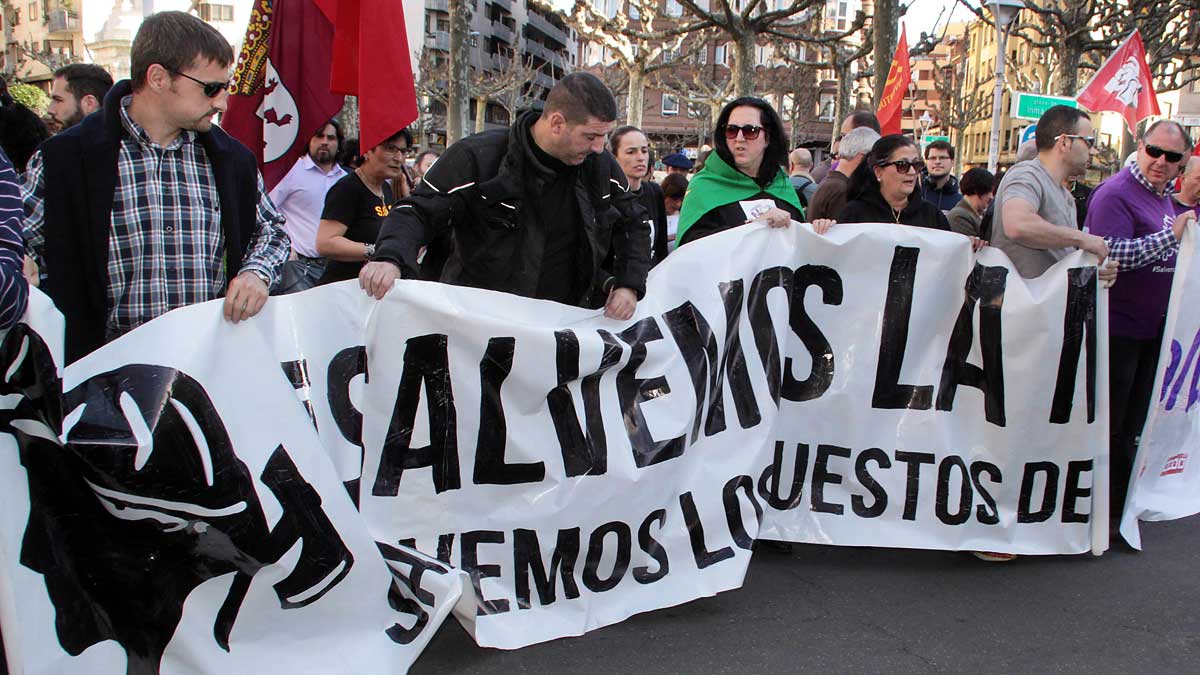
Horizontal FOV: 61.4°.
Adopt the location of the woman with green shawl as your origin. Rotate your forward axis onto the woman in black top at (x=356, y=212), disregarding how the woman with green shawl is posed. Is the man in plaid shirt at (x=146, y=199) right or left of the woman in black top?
left

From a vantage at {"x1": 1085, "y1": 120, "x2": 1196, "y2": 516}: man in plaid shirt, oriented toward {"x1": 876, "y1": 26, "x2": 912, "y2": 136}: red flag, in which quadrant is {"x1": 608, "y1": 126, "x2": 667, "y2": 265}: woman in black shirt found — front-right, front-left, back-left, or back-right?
front-left

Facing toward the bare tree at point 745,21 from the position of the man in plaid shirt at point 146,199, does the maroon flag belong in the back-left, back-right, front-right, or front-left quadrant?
front-left

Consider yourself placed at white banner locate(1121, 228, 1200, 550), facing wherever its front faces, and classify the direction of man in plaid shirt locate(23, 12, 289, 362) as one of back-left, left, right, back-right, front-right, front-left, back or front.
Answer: front-right

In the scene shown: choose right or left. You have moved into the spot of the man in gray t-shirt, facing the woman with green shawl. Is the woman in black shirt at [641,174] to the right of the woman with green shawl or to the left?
right

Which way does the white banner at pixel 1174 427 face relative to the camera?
toward the camera

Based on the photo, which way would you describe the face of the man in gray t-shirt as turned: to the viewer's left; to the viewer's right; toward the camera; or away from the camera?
to the viewer's right

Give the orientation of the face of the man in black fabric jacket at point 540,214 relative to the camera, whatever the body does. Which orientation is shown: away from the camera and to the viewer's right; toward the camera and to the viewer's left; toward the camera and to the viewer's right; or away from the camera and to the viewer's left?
toward the camera and to the viewer's right

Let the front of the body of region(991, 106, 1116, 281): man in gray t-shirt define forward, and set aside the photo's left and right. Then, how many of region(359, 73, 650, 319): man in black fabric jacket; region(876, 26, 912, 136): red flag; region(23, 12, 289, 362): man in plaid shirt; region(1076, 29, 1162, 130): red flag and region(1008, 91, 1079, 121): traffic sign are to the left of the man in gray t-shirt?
3

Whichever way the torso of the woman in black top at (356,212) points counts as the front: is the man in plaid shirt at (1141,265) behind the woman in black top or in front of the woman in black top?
in front

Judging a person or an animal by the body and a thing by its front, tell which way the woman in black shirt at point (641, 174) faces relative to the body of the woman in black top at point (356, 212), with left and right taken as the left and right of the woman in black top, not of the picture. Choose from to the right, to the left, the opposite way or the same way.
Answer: the same way

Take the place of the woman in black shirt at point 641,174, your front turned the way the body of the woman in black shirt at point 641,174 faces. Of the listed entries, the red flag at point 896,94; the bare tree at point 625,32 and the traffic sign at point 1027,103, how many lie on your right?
0

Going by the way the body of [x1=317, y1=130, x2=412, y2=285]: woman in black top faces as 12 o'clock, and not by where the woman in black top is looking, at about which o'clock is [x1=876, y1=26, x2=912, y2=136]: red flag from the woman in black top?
The red flag is roughly at 9 o'clock from the woman in black top.

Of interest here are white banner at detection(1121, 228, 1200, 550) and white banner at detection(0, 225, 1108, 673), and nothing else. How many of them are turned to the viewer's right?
0

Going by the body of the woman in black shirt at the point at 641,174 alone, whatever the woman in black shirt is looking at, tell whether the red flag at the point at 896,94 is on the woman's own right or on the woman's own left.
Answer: on the woman's own left
